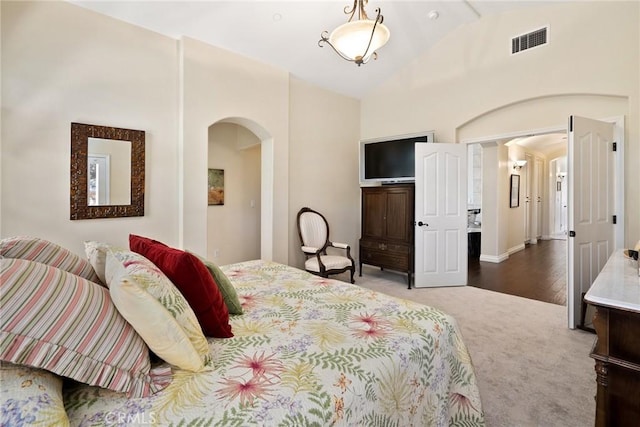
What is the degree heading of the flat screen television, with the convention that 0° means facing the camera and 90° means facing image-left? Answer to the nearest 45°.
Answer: approximately 45°

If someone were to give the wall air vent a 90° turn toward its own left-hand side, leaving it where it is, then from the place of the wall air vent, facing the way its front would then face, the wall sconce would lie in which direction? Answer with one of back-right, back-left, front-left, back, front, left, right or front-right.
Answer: back-left

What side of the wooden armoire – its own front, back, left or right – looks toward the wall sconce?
back

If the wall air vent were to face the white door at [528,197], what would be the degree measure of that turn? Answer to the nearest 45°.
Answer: approximately 135° to its right

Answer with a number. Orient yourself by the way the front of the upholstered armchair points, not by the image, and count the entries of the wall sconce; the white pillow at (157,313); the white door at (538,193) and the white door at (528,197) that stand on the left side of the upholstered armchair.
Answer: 3

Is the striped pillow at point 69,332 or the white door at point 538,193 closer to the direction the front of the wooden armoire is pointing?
the striped pillow

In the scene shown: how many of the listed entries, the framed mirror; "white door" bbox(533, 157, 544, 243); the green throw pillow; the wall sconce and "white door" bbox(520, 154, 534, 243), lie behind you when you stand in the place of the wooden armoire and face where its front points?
3

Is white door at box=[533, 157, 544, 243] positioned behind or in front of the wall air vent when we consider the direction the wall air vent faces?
behind

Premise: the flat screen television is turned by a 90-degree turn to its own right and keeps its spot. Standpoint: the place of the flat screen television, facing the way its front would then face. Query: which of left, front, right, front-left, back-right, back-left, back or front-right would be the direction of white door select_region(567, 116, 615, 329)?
back

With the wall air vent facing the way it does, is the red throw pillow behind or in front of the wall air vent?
in front

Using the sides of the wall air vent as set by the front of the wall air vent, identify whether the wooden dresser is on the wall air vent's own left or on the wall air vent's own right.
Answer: on the wall air vent's own left
